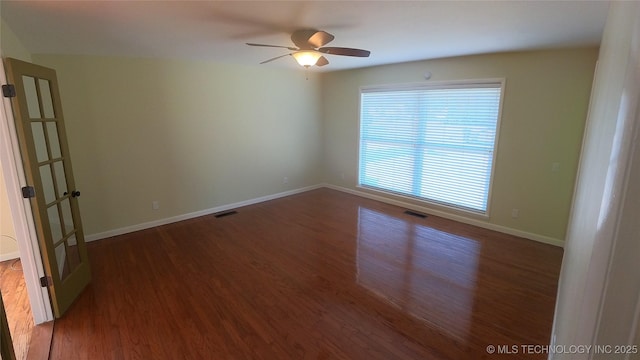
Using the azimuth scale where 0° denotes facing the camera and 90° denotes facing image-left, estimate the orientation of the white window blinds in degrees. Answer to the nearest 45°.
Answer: approximately 45°

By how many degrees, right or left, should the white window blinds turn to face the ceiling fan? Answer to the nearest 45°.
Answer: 0° — it already faces it
